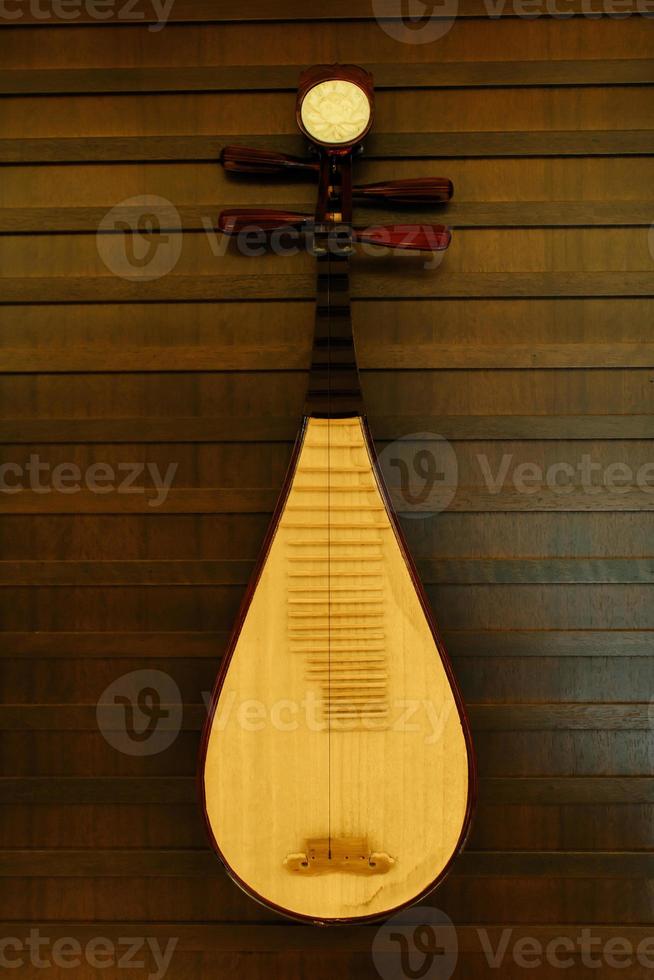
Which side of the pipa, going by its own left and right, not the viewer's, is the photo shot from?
front
